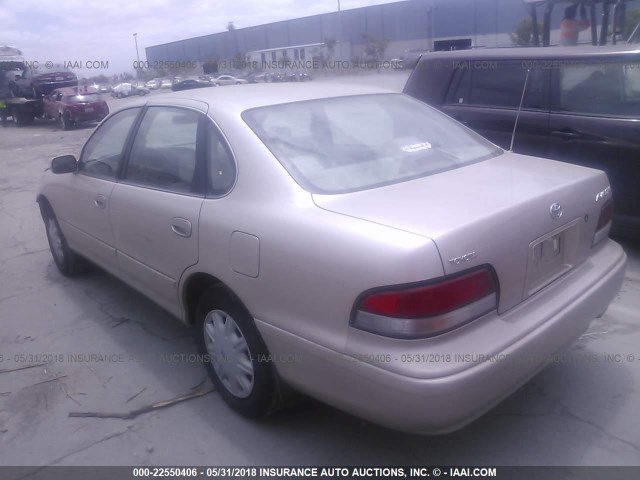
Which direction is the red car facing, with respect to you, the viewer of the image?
facing away from the viewer and to the left of the viewer

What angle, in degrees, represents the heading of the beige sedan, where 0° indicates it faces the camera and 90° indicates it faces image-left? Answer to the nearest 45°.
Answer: approximately 135°

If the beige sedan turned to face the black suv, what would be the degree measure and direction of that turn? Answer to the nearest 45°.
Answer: approximately 90° to its right

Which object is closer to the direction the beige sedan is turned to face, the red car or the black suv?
the red car

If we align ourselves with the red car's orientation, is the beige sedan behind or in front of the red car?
behind

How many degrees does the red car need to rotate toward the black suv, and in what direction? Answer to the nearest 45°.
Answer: approximately 135° to its left
